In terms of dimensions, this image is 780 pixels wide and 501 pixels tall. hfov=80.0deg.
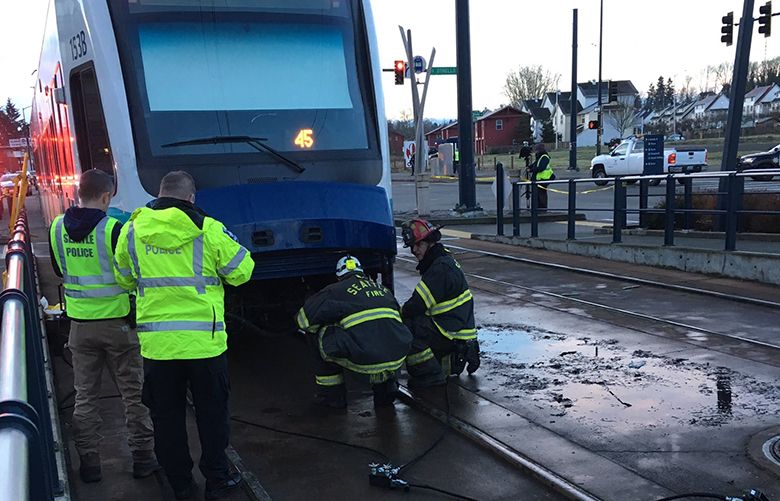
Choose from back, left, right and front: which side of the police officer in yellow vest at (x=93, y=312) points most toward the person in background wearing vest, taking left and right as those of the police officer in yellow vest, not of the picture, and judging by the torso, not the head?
front

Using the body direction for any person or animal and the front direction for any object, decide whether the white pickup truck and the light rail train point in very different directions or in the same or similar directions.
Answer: very different directions

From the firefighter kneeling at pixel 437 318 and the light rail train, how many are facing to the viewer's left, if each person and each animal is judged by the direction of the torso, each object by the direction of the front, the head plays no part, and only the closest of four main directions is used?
1

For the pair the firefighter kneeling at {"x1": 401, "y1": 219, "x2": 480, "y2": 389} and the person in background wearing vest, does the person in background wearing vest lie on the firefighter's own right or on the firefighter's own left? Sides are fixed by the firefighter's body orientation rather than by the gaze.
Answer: on the firefighter's own right

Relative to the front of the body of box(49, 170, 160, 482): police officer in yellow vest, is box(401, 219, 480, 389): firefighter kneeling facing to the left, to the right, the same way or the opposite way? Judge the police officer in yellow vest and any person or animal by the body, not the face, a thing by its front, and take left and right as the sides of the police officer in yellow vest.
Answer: to the left

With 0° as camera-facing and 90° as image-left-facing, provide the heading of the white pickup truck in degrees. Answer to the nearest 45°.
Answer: approximately 135°

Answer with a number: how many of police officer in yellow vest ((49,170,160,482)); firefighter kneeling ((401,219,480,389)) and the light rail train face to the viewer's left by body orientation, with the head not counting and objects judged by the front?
1

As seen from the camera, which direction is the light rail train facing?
toward the camera

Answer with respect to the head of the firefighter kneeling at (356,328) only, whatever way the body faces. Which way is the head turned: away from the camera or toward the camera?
away from the camera

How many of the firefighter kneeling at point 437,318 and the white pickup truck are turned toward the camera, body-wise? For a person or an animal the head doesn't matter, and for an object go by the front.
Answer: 0

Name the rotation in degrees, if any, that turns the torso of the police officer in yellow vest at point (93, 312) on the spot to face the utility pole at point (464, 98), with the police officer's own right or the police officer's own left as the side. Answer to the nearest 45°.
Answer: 0° — they already face it

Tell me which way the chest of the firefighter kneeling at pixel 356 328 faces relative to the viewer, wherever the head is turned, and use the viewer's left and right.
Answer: facing away from the viewer and to the left of the viewer

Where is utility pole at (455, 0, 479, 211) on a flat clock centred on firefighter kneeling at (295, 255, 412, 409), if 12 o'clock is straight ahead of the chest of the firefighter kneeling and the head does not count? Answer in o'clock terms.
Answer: The utility pole is roughly at 2 o'clock from the firefighter kneeling.

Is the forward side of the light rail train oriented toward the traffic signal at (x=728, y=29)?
no

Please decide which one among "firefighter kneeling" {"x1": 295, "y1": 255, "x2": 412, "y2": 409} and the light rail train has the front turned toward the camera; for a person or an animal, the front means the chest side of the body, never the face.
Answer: the light rail train

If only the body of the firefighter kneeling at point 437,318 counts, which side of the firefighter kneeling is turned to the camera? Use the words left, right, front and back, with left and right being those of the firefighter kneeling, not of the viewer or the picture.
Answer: left
